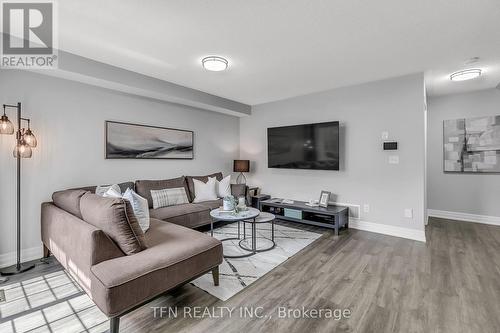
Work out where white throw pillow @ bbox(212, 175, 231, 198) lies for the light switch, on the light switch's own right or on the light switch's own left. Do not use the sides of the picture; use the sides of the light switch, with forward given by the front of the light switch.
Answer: on the light switch's own right

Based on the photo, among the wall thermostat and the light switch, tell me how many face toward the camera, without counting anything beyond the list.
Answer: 2

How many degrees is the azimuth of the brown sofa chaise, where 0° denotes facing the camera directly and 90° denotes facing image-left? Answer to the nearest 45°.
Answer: approximately 315°

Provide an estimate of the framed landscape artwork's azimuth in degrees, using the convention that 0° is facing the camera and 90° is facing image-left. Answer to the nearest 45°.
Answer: approximately 315°

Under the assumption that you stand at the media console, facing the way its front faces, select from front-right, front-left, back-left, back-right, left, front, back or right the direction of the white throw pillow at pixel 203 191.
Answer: front-right

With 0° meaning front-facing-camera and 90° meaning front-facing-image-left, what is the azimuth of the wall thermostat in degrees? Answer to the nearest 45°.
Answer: approximately 0°
